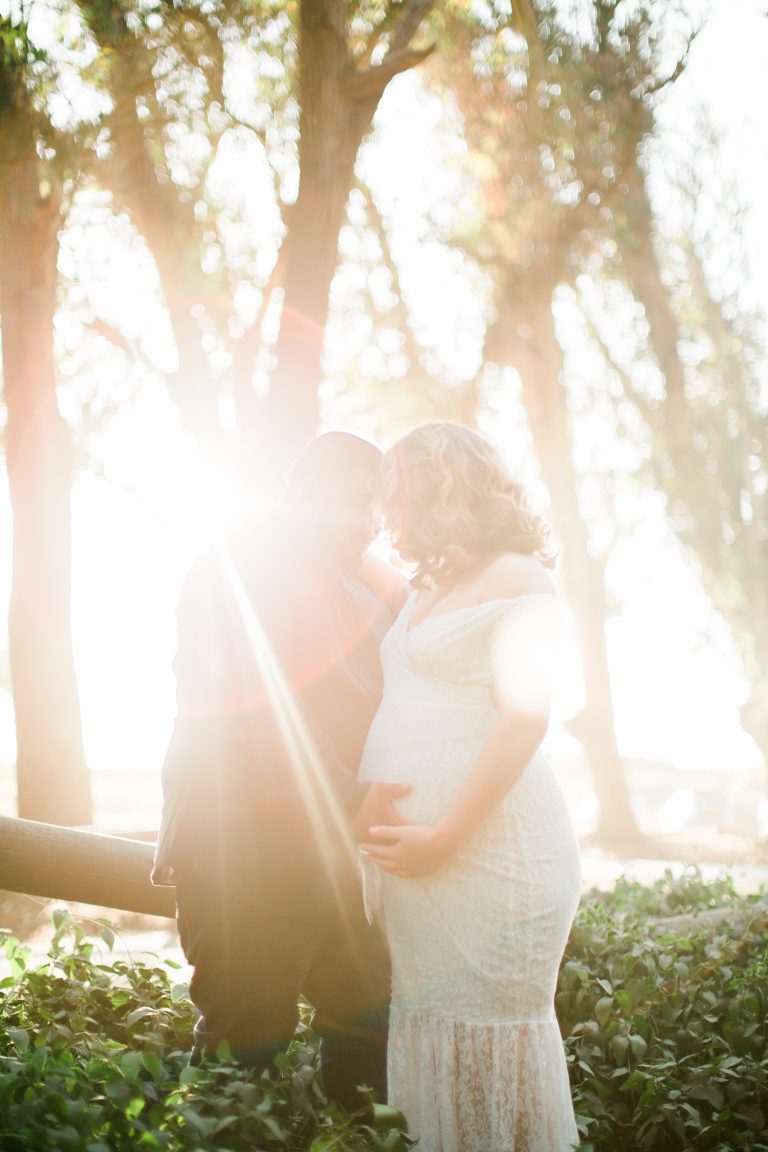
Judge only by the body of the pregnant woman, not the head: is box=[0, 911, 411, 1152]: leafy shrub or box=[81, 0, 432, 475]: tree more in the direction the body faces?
the leafy shrub

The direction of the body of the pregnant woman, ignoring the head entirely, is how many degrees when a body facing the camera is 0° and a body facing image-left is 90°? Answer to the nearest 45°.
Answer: approximately 45°

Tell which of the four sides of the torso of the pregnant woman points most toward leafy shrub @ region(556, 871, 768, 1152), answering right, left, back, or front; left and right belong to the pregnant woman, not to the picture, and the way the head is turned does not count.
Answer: back

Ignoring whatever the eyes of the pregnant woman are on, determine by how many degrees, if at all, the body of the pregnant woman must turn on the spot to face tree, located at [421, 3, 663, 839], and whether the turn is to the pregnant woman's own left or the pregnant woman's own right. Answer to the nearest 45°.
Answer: approximately 135° to the pregnant woman's own right

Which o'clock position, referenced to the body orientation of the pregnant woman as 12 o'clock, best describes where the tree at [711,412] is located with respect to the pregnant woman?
The tree is roughly at 5 o'clock from the pregnant woman.
